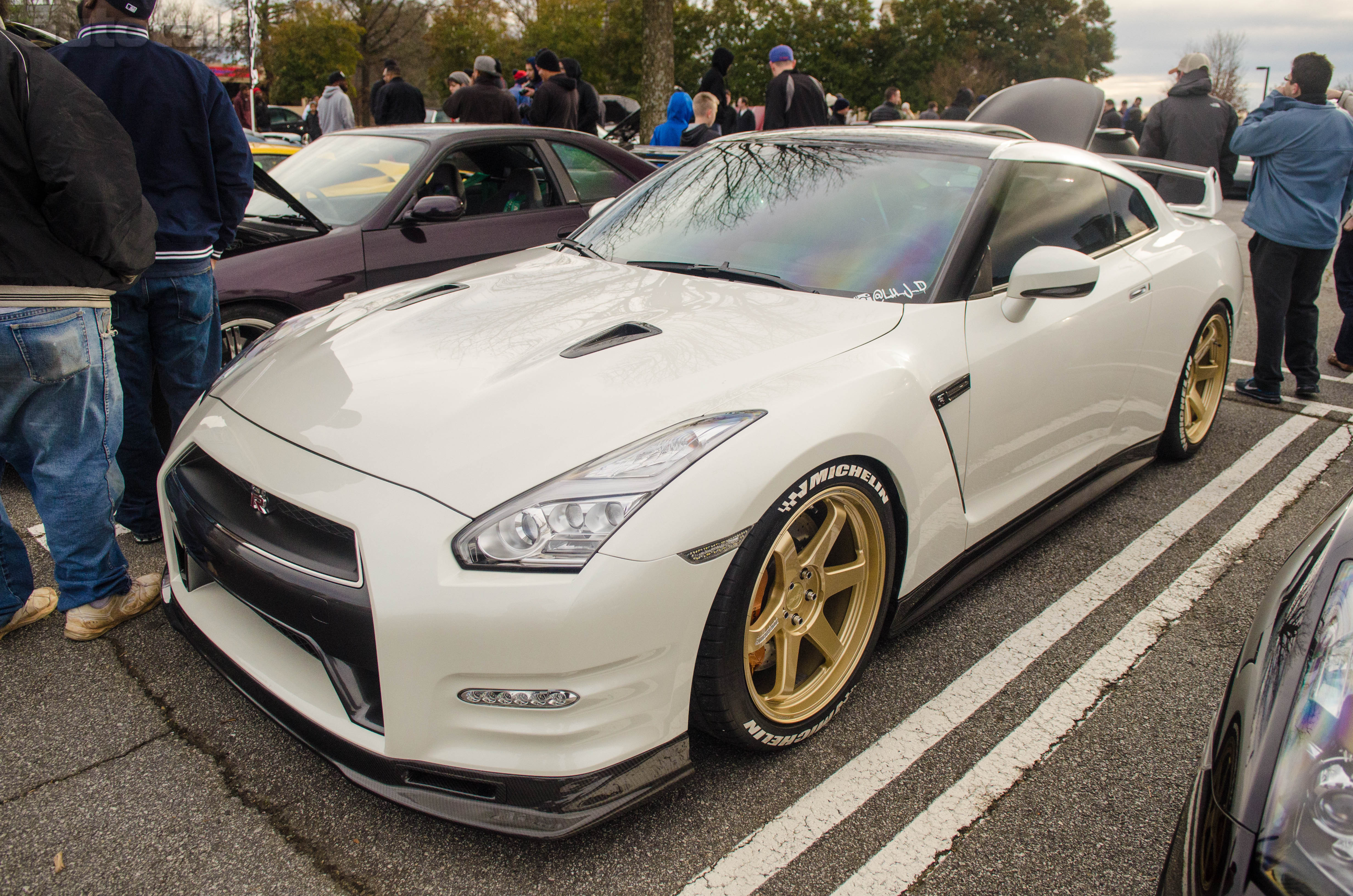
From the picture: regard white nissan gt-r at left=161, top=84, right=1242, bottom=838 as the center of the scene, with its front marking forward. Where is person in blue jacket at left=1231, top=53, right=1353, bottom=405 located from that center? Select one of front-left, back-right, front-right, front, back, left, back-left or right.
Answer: back

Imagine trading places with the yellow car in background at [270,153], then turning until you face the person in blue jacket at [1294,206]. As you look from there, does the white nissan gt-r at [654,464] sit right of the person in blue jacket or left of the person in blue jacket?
right

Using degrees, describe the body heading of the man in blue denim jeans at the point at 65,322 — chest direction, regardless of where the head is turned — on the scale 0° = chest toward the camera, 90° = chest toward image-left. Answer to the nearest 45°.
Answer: approximately 225°

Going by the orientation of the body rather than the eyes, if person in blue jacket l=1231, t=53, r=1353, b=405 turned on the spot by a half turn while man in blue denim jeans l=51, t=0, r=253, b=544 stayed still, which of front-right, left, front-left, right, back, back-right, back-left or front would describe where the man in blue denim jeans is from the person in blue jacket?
right

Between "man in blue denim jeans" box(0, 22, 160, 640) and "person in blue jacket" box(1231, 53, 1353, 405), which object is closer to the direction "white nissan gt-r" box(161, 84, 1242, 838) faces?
the man in blue denim jeans

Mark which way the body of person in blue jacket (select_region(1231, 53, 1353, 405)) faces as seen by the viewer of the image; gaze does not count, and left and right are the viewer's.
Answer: facing away from the viewer and to the left of the viewer

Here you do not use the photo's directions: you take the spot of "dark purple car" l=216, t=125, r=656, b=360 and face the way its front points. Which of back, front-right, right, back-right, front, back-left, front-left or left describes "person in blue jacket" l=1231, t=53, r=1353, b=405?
back-left
